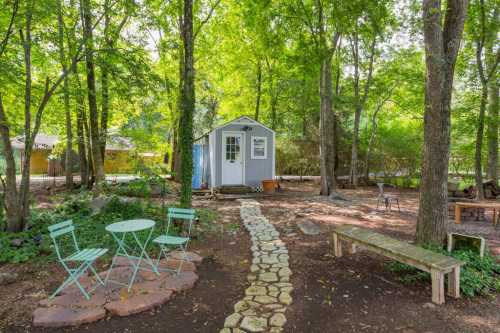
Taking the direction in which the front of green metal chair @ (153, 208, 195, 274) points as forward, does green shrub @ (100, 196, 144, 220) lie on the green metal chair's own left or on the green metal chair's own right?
on the green metal chair's own right

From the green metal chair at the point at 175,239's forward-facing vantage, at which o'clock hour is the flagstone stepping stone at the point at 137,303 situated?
The flagstone stepping stone is roughly at 11 o'clock from the green metal chair.

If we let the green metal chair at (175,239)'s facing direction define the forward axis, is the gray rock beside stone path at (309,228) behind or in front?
behind

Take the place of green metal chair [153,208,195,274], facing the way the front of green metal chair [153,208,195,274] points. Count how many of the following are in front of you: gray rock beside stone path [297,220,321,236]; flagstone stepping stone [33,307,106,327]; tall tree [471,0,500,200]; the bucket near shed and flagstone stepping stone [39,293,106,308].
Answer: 2

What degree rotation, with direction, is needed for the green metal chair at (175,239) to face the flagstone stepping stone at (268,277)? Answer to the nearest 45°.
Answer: approximately 90° to its left

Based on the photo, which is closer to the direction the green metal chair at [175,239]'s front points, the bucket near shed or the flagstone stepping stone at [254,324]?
the flagstone stepping stone

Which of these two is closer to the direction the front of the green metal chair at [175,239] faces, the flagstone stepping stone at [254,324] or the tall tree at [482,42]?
the flagstone stepping stone

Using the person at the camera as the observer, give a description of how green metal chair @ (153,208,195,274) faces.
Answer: facing the viewer and to the left of the viewer

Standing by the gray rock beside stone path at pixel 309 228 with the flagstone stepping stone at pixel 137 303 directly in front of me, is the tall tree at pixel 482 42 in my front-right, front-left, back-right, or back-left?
back-left

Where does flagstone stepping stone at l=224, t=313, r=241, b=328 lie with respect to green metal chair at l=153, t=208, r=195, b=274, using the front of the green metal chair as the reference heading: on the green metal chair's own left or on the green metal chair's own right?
on the green metal chair's own left

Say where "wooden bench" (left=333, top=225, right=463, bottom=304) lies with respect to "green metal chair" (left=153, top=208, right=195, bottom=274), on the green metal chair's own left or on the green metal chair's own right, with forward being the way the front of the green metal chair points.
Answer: on the green metal chair's own left

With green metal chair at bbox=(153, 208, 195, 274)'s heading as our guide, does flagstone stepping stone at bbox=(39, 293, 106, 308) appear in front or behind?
in front

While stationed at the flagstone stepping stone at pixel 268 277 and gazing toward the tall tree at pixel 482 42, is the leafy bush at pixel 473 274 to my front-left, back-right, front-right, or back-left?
front-right
